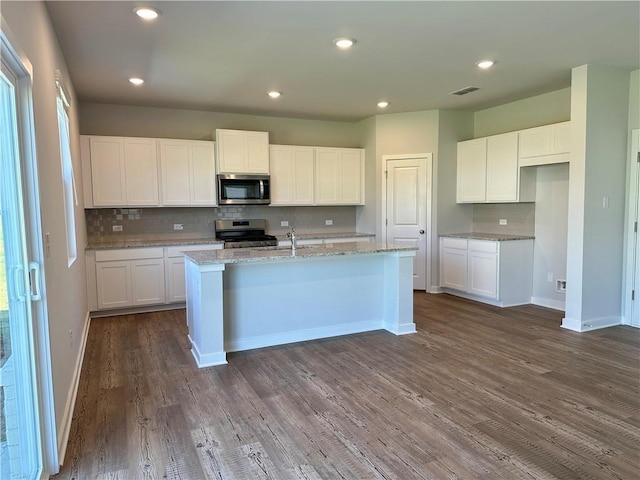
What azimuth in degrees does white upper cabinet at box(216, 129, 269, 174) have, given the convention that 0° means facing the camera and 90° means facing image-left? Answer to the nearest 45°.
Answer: approximately 0°

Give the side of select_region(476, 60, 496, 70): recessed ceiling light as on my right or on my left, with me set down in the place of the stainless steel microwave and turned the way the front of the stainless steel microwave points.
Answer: on my left

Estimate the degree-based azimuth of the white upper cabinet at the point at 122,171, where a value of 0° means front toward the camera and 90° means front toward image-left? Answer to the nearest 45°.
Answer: approximately 0°

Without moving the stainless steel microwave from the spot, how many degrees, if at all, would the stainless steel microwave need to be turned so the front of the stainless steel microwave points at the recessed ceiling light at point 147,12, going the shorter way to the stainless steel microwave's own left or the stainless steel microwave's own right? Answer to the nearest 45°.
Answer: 0° — it already faces it

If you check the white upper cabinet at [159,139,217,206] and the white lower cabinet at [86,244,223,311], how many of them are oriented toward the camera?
2

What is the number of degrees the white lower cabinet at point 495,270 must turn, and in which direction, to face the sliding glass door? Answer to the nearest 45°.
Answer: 0° — it already faces it

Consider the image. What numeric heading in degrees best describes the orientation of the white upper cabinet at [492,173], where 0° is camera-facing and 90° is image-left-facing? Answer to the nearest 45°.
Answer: approximately 45°
